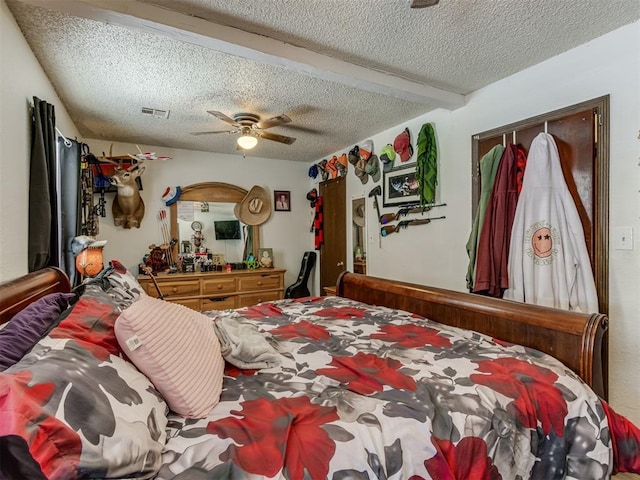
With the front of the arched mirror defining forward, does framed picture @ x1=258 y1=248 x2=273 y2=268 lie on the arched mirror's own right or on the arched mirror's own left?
on the arched mirror's own left

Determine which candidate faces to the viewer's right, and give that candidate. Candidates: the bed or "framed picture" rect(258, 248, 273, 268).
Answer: the bed

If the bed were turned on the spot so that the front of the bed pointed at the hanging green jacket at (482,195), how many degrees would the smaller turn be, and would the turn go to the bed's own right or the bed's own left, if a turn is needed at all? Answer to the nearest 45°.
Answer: approximately 45° to the bed's own left

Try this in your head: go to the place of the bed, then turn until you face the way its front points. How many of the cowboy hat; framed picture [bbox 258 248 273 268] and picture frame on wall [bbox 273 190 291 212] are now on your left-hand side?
3

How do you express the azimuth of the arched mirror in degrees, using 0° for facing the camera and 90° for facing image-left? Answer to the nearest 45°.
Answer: approximately 0°

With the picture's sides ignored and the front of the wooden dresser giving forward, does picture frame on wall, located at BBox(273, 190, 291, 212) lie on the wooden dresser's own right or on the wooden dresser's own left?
on the wooden dresser's own left

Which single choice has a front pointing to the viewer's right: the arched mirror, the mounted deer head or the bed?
the bed

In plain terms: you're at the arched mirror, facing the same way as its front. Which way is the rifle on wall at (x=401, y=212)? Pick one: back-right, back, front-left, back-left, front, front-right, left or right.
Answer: front-left

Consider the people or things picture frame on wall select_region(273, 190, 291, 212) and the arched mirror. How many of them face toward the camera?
2

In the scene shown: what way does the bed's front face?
to the viewer's right

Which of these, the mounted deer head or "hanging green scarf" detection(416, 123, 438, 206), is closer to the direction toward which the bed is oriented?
the hanging green scarf

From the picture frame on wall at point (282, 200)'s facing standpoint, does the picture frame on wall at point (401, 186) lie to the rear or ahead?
ahead

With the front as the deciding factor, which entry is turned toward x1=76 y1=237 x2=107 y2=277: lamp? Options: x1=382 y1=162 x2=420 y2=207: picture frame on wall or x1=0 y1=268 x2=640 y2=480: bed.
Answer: the picture frame on wall

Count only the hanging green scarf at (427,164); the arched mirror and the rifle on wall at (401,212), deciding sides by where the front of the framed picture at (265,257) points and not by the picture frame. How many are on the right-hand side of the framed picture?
1

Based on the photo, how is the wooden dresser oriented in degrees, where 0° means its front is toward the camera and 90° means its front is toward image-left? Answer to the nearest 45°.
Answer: approximately 0°

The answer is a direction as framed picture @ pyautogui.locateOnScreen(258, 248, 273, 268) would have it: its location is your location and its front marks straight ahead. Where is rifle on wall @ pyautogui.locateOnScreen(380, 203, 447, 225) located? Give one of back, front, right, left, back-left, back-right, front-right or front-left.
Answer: front-left
